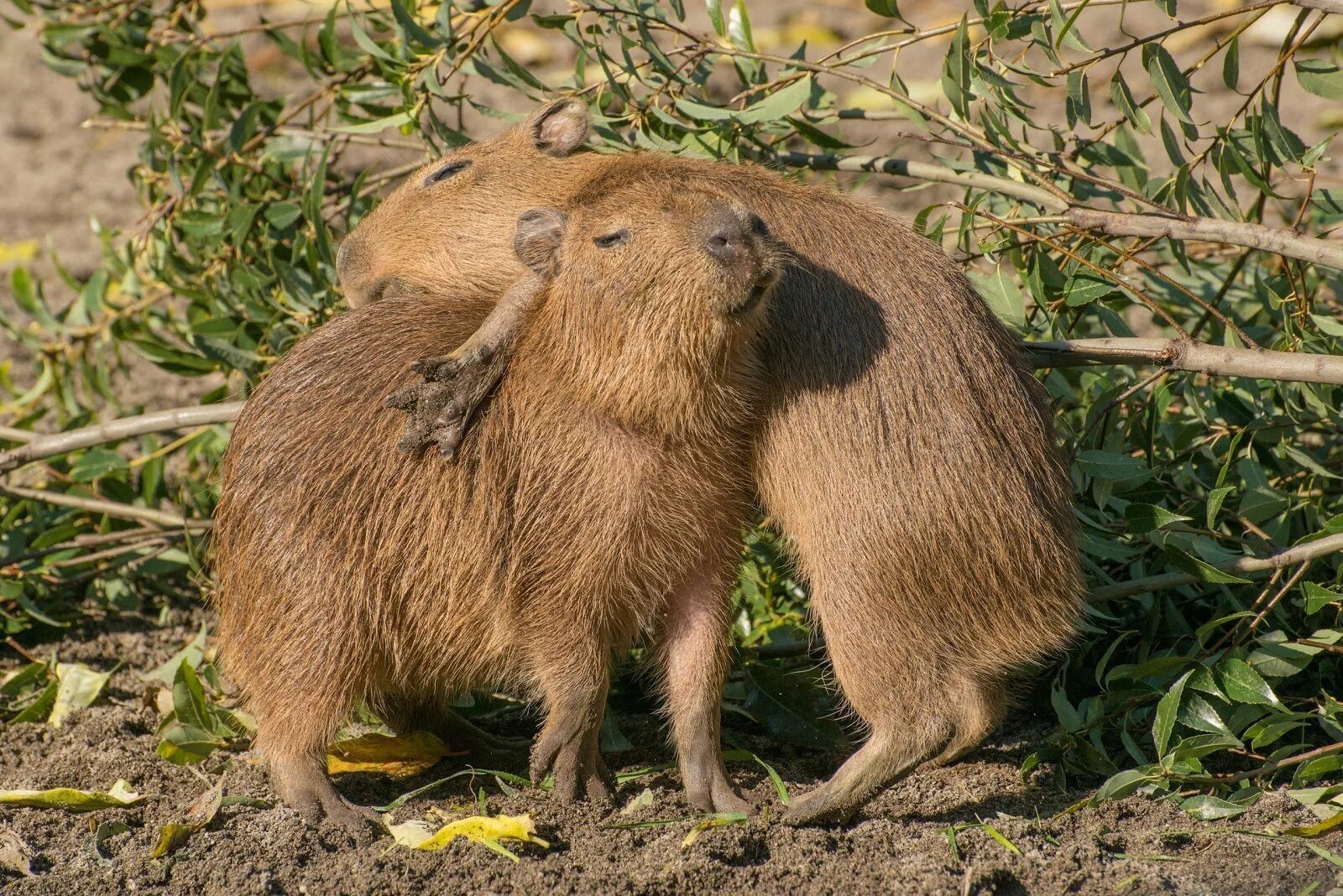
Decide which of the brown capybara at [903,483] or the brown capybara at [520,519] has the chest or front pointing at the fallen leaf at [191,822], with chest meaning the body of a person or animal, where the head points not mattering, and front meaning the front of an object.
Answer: the brown capybara at [903,483]

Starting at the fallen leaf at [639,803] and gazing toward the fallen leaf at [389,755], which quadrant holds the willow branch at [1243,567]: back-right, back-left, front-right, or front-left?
back-right

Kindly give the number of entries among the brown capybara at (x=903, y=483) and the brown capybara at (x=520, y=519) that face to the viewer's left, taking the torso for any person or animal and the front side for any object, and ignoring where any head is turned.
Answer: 1

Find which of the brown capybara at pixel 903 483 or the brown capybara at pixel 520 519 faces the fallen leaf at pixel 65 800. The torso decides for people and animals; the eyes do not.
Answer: the brown capybara at pixel 903 483

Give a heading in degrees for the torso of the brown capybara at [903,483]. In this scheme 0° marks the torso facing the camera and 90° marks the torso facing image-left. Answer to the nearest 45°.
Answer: approximately 90°

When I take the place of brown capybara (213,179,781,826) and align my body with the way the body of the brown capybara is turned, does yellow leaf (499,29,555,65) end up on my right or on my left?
on my left

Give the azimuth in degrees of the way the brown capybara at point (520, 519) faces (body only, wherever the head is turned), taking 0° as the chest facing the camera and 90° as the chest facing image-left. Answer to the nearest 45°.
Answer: approximately 315°

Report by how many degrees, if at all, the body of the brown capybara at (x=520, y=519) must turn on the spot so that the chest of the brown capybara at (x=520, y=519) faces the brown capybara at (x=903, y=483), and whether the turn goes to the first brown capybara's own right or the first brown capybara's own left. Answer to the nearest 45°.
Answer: approximately 45° to the first brown capybara's own left

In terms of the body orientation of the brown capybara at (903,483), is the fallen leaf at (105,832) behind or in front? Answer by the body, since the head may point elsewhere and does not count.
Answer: in front

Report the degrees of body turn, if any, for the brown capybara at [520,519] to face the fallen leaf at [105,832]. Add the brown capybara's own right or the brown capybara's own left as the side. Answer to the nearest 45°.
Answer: approximately 135° to the brown capybara's own right

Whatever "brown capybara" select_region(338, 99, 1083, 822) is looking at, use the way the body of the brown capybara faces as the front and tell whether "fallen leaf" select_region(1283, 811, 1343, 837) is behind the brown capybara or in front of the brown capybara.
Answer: behind

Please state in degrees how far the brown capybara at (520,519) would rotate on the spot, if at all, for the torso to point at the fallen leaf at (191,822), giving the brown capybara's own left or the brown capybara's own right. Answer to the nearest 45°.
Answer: approximately 135° to the brown capybara's own right

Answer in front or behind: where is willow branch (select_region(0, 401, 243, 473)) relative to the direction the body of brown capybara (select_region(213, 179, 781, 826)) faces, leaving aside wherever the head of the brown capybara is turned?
behind
